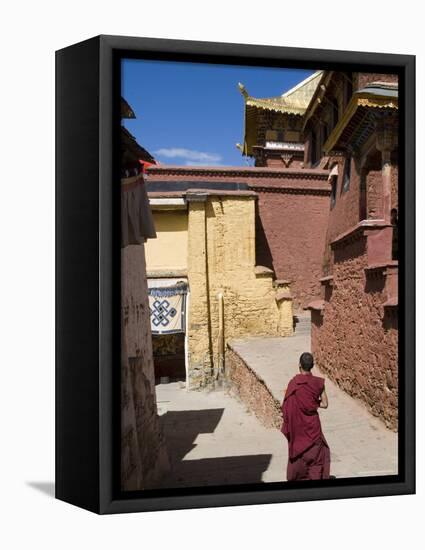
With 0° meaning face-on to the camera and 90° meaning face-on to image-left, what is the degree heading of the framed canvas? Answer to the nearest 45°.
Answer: approximately 315°
